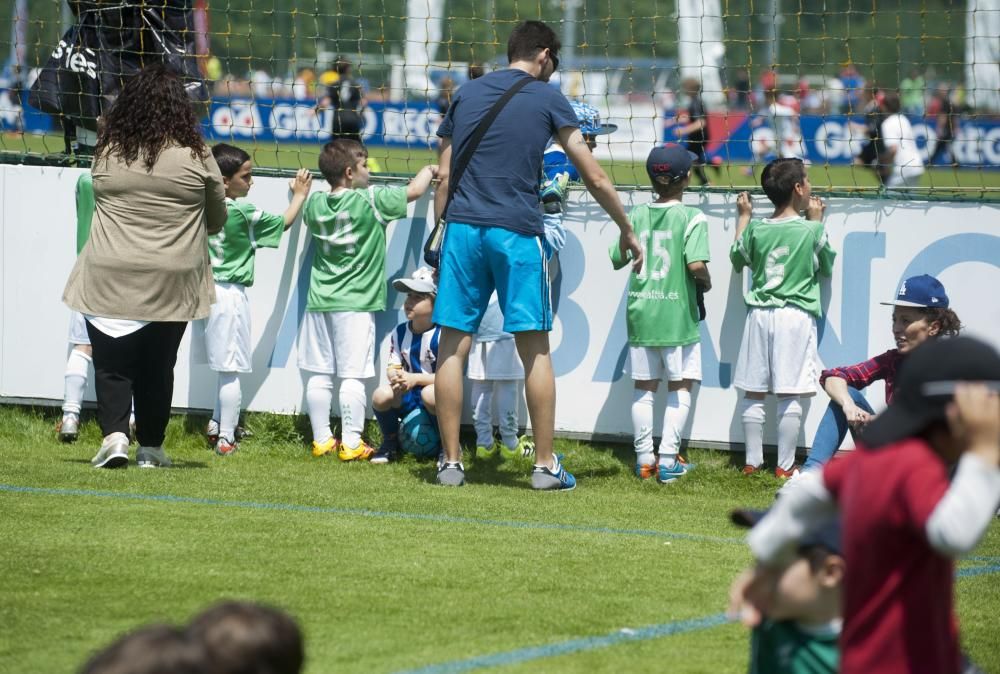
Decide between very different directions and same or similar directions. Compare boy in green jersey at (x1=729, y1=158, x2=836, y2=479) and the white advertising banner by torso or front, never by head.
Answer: very different directions

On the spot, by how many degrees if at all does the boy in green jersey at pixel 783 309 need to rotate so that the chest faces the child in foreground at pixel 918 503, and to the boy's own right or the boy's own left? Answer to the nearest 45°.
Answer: approximately 180°

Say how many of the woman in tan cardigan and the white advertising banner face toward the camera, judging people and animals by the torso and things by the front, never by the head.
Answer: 1

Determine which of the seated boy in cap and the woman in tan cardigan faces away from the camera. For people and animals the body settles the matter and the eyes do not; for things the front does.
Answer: the woman in tan cardigan

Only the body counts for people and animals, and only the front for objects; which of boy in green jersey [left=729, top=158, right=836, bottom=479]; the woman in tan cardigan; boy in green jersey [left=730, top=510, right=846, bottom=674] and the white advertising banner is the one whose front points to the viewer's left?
boy in green jersey [left=730, top=510, right=846, bottom=674]

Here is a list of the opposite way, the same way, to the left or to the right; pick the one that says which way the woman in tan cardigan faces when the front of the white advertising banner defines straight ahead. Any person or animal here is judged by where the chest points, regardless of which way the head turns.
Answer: the opposite way

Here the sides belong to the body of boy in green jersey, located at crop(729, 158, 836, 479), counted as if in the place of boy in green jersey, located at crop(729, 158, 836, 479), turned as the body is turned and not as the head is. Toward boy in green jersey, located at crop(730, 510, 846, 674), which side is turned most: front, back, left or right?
back

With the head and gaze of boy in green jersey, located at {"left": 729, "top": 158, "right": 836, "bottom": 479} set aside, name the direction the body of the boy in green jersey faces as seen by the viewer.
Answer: away from the camera

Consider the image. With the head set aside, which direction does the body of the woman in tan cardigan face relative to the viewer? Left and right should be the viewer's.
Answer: facing away from the viewer
